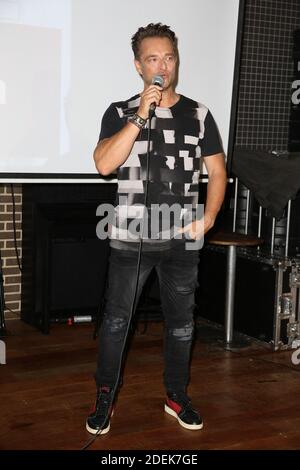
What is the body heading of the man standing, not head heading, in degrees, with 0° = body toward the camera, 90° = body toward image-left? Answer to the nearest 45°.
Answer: approximately 0°

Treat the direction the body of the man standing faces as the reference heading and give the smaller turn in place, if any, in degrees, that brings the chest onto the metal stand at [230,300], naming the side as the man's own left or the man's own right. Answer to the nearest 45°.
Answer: approximately 180°
